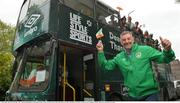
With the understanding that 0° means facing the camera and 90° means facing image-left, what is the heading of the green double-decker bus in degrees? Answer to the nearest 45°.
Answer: approximately 45°

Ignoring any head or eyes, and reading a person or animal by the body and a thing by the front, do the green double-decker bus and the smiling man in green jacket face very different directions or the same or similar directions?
same or similar directions

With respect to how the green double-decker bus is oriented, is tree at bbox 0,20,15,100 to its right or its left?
on its right

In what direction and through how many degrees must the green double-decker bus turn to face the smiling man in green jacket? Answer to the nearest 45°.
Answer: approximately 90° to its left

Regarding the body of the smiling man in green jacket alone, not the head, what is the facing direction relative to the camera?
toward the camera

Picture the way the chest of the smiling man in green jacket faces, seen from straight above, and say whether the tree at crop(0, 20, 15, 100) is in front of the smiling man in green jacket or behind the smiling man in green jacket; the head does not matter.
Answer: behind

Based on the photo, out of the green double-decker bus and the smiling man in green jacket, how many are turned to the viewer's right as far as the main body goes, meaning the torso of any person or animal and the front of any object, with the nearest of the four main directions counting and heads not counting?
0
